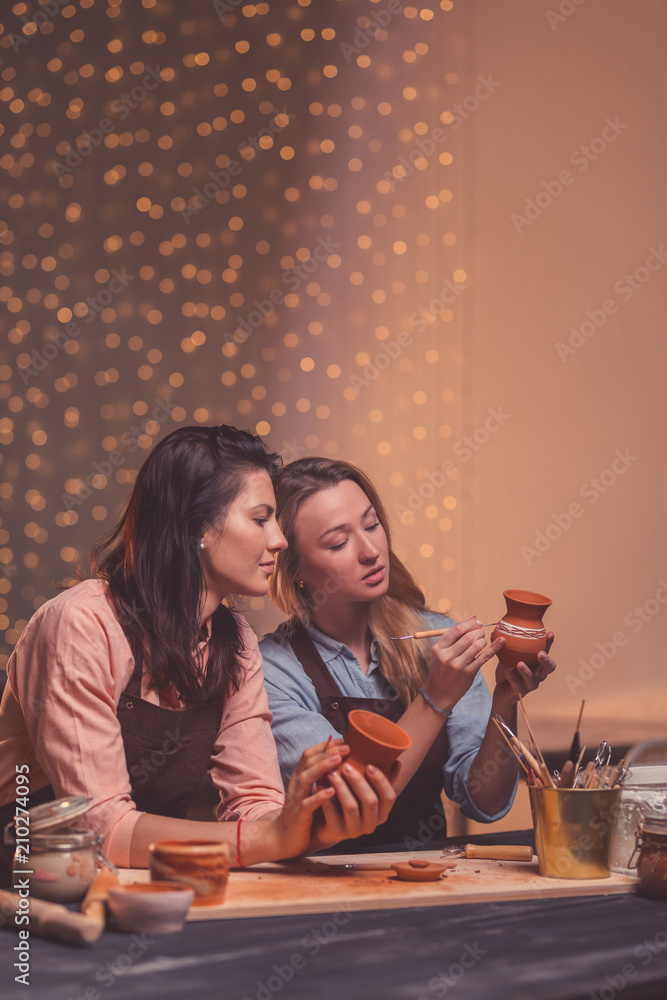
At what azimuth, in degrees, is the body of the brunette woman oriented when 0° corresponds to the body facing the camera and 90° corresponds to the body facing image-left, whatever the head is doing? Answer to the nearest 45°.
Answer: approximately 315°

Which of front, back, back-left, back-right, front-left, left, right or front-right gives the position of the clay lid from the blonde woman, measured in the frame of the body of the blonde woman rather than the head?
front-right

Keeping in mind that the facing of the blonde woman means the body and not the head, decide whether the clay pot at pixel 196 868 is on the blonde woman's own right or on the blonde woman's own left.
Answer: on the blonde woman's own right

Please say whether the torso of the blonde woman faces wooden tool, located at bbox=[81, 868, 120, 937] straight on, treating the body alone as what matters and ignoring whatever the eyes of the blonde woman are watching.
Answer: no

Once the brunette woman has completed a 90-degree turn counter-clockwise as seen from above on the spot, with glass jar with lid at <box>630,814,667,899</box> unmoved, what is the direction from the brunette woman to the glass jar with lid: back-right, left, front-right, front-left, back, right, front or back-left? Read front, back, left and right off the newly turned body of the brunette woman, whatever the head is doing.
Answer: right

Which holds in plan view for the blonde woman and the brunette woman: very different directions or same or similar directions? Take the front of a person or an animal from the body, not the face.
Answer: same or similar directions

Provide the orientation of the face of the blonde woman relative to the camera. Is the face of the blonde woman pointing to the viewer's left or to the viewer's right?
to the viewer's right

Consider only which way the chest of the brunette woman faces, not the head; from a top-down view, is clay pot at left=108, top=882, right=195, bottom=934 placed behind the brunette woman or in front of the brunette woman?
in front

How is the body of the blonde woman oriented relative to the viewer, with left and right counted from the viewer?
facing the viewer and to the right of the viewer

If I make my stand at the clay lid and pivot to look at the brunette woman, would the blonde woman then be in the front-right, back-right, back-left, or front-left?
front-right

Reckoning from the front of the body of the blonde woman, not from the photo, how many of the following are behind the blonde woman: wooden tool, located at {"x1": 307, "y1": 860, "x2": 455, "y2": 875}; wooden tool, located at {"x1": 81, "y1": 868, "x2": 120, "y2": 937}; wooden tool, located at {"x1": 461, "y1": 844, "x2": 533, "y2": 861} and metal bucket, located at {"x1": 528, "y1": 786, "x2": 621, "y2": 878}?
0

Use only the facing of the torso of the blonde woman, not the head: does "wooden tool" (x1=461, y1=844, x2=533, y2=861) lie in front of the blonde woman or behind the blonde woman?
in front
